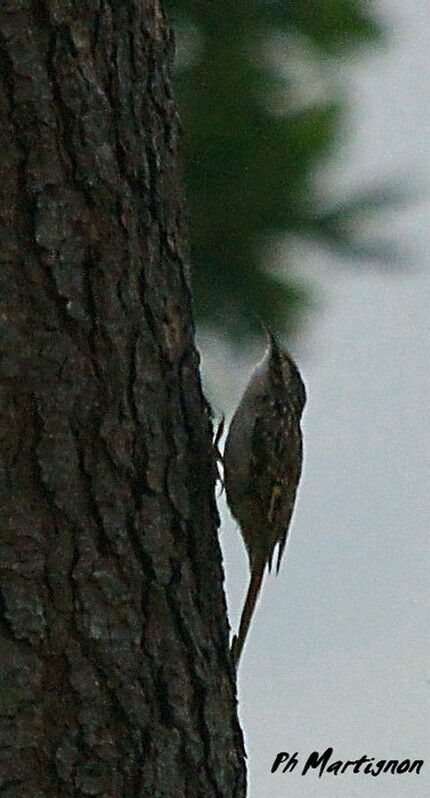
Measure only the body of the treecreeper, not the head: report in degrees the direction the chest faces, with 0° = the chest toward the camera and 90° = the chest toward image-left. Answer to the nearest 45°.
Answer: approximately 90°
